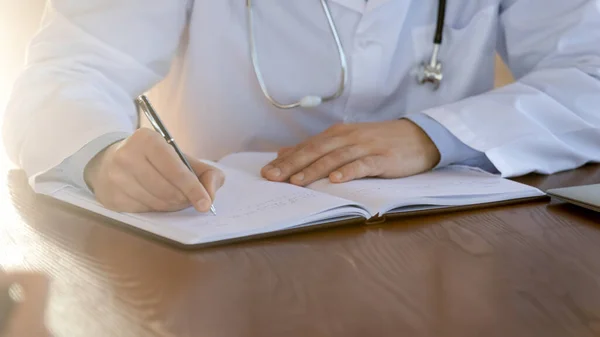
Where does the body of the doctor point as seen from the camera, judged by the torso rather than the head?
toward the camera

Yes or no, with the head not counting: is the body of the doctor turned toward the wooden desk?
yes
